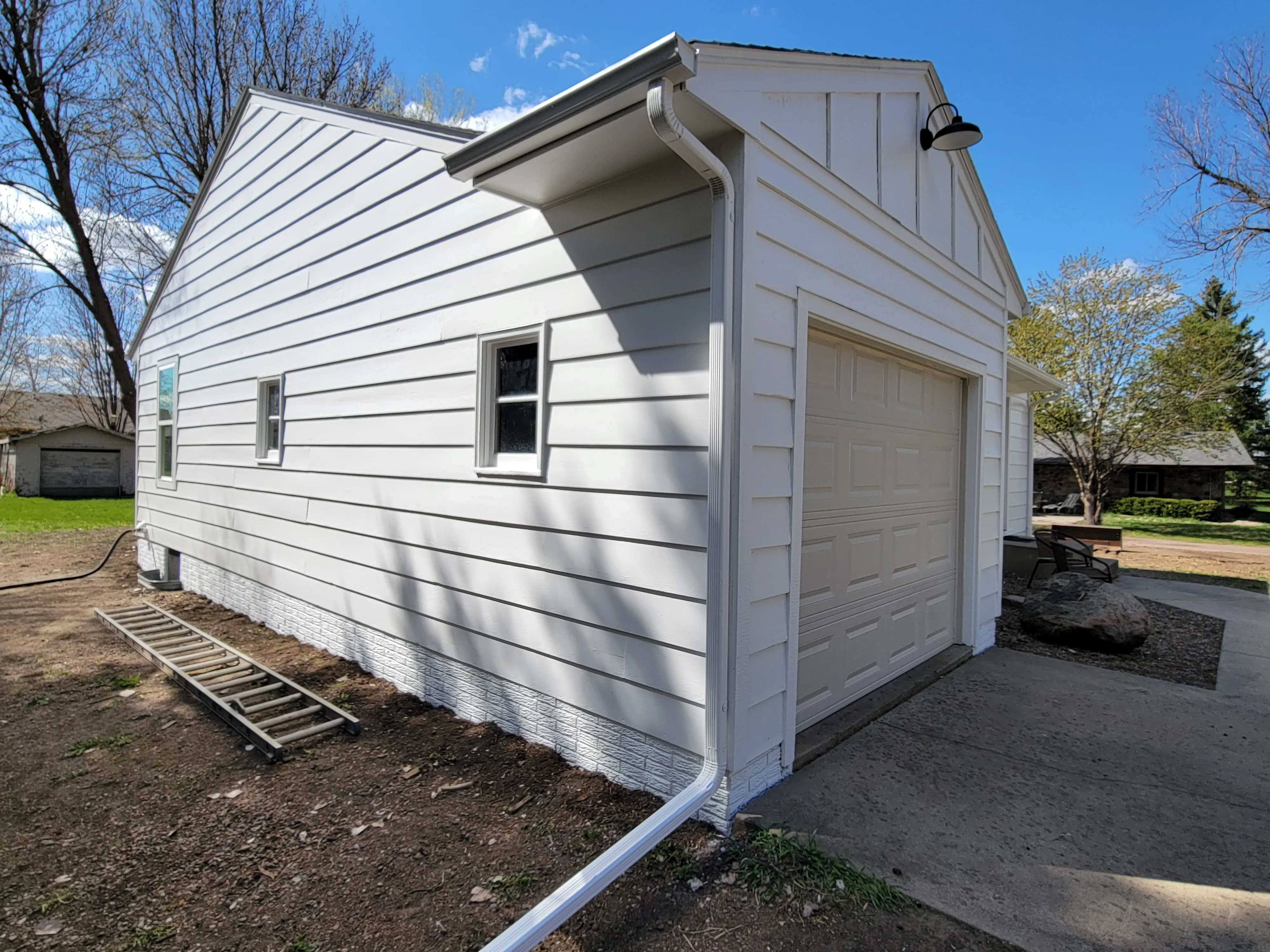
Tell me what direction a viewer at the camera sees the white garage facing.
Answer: facing the viewer and to the right of the viewer

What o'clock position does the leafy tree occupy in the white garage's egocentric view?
The leafy tree is roughly at 9 o'clock from the white garage.

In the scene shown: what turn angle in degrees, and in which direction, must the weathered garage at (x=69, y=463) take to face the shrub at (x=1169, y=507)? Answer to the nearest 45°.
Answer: approximately 45° to its left

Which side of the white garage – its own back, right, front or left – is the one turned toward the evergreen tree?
left

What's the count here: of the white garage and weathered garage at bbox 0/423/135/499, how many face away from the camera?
0

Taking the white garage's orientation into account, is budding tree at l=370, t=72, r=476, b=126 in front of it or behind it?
behind

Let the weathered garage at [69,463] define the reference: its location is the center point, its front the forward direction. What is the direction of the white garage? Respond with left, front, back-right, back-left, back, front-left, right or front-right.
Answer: front

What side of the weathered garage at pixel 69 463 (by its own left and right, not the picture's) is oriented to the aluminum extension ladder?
front

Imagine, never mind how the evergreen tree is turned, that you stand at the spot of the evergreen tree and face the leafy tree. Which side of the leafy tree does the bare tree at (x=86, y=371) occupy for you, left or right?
right

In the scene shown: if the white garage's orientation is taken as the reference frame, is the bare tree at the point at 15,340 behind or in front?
behind

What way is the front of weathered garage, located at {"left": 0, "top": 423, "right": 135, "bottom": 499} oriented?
toward the camera

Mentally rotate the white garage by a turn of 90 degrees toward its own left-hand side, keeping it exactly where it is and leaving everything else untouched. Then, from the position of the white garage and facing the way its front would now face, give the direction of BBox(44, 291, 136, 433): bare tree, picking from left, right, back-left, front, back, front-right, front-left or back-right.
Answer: left

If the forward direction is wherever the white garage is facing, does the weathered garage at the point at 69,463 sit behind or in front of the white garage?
behind

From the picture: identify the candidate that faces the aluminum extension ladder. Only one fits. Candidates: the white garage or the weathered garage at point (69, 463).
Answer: the weathered garage
